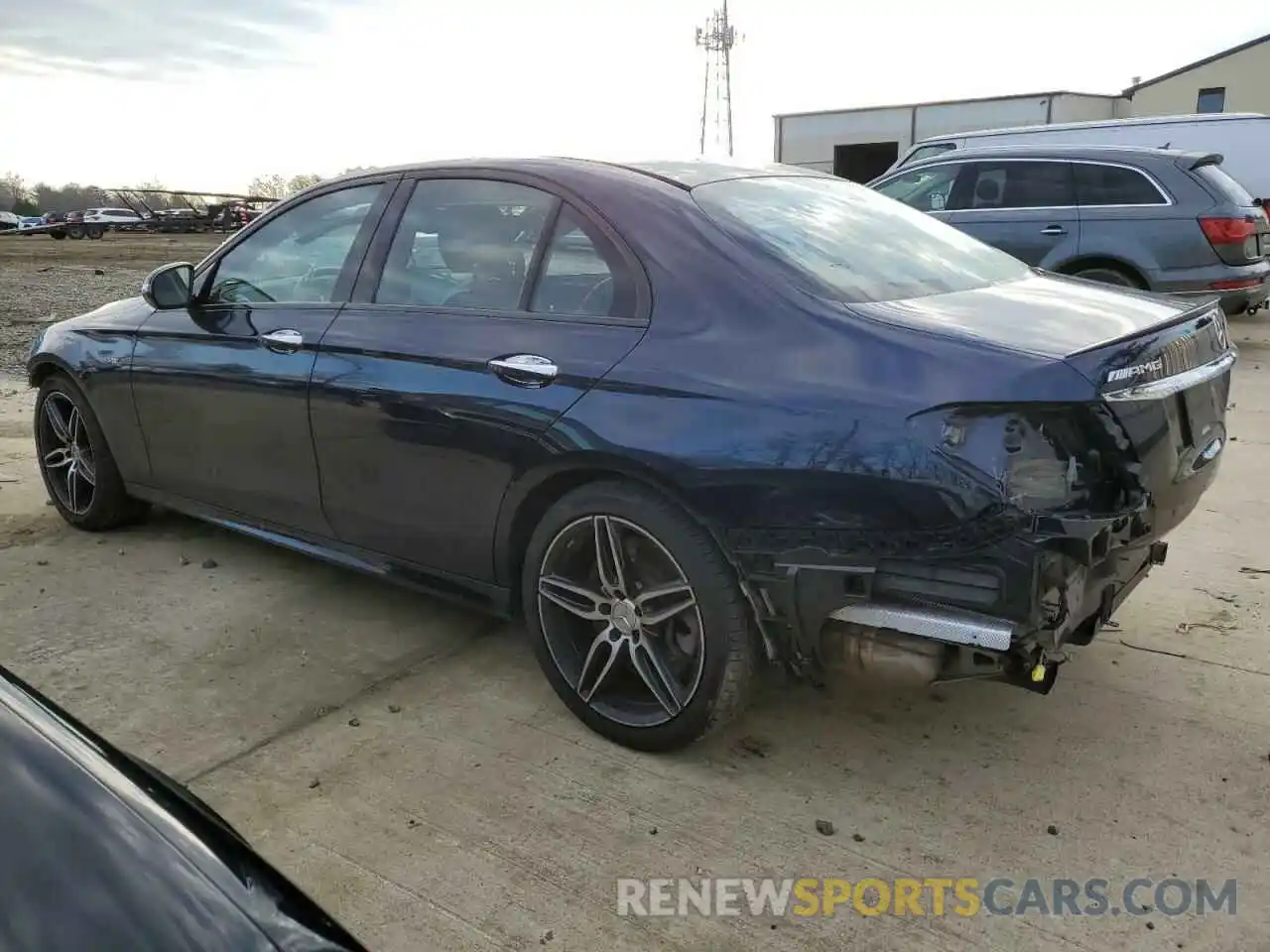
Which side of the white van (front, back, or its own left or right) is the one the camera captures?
left

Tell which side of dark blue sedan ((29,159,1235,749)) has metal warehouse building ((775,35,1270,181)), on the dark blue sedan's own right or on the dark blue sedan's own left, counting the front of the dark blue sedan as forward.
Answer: on the dark blue sedan's own right

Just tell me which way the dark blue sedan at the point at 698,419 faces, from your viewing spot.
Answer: facing away from the viewer and to the left of the viewer

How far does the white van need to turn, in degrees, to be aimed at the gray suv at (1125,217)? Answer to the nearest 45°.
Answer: approximately 90° to its left

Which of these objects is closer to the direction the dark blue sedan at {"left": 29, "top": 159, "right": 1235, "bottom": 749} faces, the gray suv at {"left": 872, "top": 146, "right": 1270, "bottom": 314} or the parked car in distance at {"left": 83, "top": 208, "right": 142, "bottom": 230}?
the parked car in distance

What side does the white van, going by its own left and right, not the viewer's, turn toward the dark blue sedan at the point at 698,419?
left

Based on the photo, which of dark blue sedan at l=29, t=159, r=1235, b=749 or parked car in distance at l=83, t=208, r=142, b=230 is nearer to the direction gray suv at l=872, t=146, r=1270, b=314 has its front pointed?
the parked car in distance

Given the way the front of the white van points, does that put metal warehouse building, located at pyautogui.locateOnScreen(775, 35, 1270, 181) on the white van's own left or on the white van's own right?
on the white van's own right

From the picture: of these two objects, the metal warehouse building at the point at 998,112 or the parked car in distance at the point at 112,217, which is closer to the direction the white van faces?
the parked car in distance
